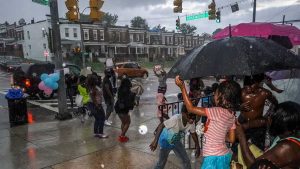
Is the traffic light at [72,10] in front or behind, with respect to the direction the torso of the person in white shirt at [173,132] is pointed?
behind

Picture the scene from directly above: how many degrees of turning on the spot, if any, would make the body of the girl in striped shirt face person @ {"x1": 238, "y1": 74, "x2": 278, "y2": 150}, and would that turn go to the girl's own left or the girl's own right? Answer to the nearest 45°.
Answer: approximately 45° to the girl's own right

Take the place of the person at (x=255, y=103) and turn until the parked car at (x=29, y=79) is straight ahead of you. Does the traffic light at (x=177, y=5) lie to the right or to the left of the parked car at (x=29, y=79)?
right

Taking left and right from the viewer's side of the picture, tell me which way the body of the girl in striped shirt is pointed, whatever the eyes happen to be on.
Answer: facing away from the viewer and to the left of the viewer

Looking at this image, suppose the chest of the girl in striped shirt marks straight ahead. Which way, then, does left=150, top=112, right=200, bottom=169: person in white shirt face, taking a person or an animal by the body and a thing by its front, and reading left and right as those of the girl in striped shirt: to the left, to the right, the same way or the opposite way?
the opposite way

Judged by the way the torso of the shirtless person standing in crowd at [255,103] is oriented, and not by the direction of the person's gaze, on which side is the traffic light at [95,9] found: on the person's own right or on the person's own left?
on the person's own right

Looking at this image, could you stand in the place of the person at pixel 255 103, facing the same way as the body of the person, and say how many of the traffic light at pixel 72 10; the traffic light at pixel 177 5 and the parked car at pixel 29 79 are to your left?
0

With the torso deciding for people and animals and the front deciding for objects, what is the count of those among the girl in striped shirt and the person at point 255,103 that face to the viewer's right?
0

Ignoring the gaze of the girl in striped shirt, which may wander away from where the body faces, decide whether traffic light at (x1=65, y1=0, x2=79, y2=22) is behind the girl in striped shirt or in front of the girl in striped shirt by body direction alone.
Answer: in front
